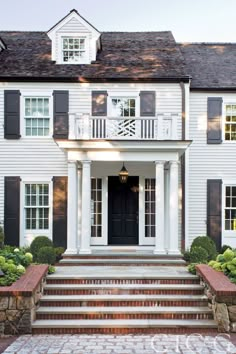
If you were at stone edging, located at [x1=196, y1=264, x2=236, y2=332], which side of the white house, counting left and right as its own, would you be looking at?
front

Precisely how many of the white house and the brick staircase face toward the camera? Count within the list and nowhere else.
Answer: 2

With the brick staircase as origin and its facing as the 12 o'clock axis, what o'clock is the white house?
The white house is roughly at 6 o'clock from the brick staircase.

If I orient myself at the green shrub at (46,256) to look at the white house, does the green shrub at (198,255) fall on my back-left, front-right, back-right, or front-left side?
front-right

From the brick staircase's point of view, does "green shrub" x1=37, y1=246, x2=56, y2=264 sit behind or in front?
behind

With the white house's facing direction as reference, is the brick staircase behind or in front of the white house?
in front

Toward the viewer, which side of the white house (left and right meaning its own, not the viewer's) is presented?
front

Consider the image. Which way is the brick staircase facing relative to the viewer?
toward the camera

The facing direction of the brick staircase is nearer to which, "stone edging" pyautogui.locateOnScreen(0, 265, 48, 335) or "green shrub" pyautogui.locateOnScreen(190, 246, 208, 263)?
the stone edging

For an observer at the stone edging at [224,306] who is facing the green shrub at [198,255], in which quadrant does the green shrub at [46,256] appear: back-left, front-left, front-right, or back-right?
front-left

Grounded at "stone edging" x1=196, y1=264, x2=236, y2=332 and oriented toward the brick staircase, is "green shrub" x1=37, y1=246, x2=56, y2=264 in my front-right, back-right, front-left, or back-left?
front-right

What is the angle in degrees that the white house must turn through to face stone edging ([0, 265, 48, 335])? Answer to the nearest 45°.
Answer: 0° — it already faces it
